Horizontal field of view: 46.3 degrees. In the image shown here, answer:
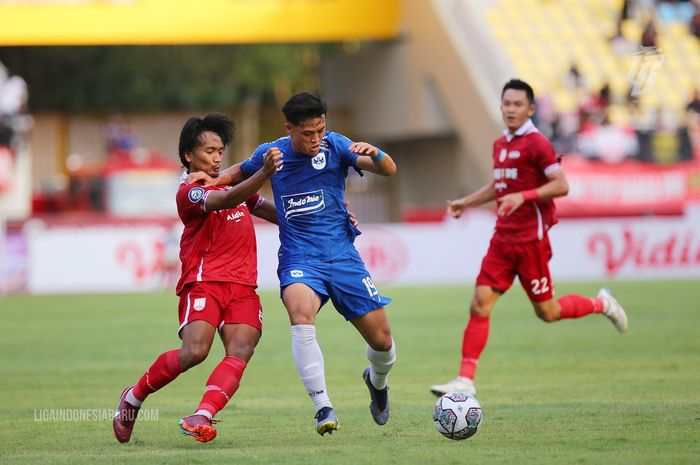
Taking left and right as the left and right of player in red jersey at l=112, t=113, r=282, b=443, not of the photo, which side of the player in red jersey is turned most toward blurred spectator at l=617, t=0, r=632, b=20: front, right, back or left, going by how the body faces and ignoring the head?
left

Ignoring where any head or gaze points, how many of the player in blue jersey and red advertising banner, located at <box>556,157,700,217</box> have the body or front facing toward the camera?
2

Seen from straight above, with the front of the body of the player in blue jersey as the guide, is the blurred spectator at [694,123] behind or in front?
behind

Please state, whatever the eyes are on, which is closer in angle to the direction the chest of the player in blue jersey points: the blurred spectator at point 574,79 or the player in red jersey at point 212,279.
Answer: the player in red jersey

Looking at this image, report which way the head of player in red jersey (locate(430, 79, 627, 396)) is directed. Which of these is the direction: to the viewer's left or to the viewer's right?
to the viewer's left

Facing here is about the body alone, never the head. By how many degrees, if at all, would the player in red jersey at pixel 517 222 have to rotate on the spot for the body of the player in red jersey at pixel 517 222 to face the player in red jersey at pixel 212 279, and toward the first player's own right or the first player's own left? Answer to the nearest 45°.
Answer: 0° — they already face them

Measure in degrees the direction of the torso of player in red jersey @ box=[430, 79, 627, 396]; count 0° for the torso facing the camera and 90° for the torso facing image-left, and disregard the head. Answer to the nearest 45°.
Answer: approximately 45°

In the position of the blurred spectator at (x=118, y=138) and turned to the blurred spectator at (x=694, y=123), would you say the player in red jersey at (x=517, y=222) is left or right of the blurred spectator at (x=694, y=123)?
right

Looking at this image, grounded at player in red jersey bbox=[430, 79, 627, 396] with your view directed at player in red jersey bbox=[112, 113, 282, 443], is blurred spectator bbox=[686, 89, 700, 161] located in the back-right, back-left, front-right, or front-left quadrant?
back-right

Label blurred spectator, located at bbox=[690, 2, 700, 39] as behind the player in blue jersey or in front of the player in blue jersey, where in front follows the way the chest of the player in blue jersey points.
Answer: behind
